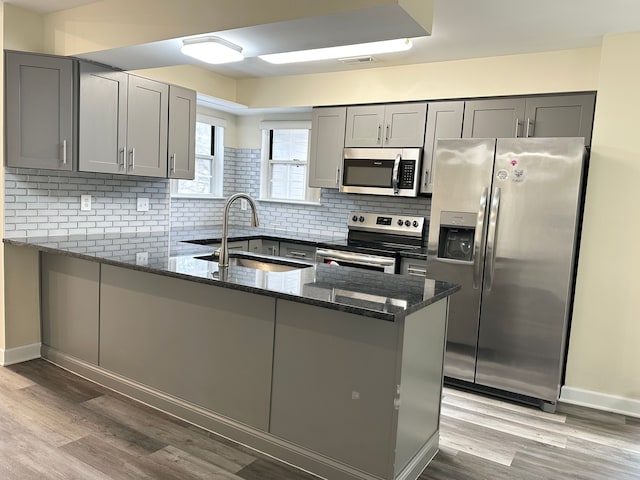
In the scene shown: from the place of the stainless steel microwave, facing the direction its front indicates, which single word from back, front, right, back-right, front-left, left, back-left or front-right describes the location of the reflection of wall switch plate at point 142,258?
front-right

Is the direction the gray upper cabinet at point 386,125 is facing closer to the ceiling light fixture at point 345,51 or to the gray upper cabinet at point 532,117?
the ceiling light fixture

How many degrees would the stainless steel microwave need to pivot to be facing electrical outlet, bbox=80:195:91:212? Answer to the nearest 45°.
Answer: approximately 45° to its right

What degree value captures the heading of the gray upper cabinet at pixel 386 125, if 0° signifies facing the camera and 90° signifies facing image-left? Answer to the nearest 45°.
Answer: approximately 0°

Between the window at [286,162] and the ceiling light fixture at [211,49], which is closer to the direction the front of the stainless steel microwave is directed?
the ceiling light fixture

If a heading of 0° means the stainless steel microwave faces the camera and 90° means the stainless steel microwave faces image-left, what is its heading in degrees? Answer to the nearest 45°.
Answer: approximately 0°

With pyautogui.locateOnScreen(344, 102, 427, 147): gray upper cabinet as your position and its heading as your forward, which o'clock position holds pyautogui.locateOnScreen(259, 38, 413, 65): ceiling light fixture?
The ceiling light fixture is roughly at 1 o'clock from the gray upper cabinet.

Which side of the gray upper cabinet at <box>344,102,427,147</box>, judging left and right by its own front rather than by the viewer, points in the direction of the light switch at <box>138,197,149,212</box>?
right

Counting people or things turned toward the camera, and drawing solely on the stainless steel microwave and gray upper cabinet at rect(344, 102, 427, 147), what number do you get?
2

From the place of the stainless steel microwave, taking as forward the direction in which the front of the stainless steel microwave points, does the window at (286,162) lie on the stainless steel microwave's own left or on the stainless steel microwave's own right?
on the stainless steel microwave's own right

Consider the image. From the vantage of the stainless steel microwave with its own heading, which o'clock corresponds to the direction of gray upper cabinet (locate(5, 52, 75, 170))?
The gray upper cabinet is roughly at 2 o'clock from the stainless steel microwave.

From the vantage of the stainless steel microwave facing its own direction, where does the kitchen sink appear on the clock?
The kitchen sink is roughly at 1 o'clock from the stainless steel microwave.
